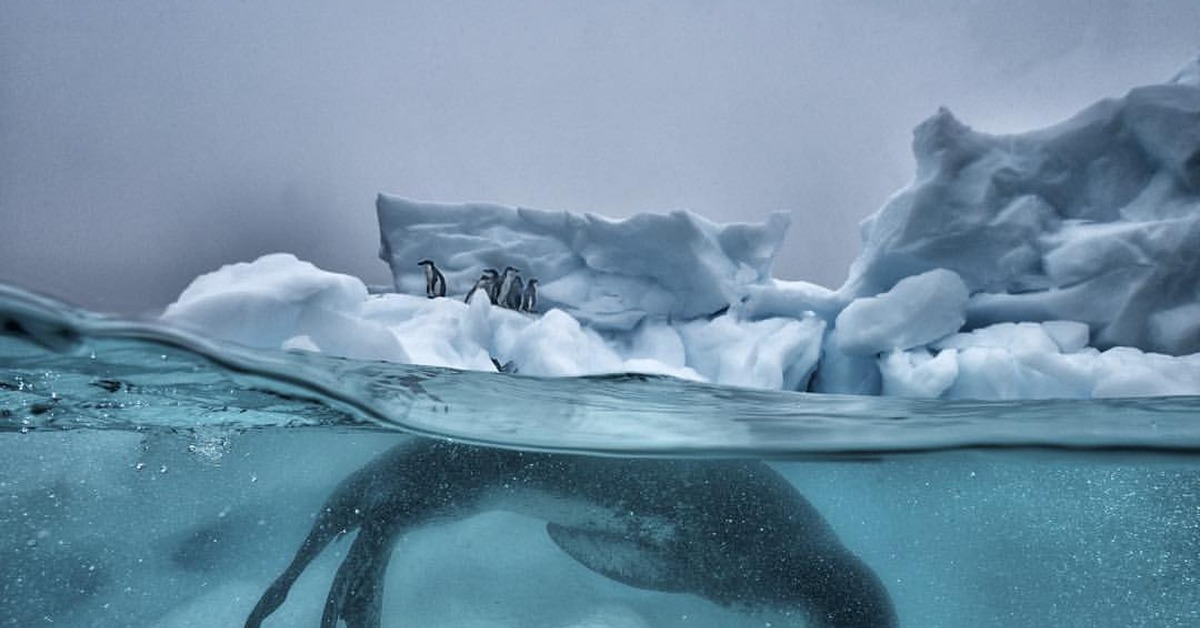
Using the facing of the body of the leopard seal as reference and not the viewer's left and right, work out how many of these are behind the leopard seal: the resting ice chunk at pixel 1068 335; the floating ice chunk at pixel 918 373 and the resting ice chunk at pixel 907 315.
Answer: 0

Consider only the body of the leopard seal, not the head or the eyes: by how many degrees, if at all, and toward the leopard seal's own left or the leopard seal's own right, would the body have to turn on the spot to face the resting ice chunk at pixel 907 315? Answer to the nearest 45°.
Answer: approximately 45° to the leopard seal's own left

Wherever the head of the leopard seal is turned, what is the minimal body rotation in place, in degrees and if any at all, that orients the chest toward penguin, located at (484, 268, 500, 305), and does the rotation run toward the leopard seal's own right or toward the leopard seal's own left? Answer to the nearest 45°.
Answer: approximately 90° to the leopard seal's own left

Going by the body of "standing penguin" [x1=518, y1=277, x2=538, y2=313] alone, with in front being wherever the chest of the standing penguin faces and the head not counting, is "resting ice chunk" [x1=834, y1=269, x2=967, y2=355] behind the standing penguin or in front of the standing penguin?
in front

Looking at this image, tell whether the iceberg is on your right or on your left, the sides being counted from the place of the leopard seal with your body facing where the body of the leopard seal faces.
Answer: on your left

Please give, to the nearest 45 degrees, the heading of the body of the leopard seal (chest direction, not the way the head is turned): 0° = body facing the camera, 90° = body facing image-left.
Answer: approximately 270°

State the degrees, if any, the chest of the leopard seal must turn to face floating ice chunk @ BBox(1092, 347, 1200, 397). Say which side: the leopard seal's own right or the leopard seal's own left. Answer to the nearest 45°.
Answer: approximately 45° to the leopard seal's own left

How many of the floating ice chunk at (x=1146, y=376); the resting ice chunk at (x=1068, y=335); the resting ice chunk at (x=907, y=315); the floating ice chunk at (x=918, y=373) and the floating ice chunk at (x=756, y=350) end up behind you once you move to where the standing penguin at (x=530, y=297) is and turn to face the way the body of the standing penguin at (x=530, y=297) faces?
0

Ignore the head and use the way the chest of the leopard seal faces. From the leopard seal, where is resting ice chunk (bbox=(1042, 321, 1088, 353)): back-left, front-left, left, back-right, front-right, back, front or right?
front-left

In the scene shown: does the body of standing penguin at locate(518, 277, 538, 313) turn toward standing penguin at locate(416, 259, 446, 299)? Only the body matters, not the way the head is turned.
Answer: no
